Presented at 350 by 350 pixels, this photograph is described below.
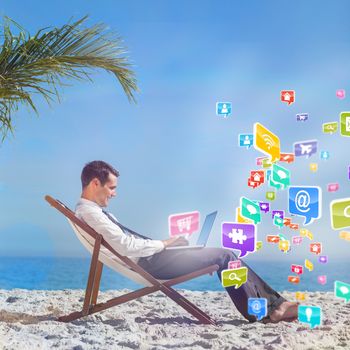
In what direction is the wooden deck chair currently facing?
to the viewer's right

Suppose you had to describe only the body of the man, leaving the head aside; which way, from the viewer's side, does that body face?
to the viewer's right
